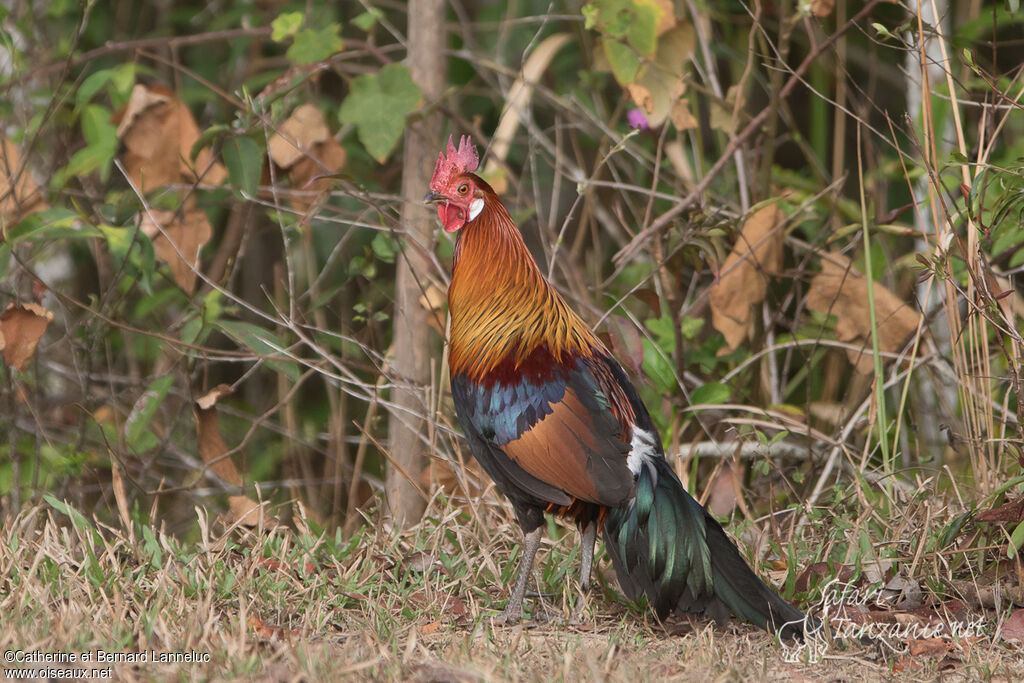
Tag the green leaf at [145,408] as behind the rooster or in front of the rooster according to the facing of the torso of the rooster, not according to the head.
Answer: in front

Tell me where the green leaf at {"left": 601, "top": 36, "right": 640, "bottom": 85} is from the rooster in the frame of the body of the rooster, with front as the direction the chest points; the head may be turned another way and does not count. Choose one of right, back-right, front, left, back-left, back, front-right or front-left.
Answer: right

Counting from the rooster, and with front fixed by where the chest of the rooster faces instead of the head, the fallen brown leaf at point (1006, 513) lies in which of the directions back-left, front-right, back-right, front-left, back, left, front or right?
back

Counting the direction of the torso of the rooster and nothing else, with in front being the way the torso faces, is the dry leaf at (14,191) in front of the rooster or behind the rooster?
in front

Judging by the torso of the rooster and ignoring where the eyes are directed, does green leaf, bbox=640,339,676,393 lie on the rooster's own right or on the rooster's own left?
on the rooster's own right

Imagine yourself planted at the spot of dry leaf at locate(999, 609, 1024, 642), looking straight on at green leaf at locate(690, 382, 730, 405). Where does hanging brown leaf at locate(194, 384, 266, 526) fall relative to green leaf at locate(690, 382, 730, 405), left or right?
left

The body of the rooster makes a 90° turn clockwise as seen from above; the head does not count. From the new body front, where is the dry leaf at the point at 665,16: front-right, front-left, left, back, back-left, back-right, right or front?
front

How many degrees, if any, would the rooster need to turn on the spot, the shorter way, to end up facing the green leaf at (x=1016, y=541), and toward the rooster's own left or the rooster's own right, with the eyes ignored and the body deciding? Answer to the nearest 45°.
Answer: approximately 180°

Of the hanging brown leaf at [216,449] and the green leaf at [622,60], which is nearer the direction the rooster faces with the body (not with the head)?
the hanging brown leaf

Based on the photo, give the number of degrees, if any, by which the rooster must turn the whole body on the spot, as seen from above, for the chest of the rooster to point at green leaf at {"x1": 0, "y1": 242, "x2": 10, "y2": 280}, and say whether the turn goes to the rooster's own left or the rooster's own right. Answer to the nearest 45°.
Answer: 0° — it already faces it

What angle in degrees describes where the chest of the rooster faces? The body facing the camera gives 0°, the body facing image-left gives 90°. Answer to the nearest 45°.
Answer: approximately 90°
